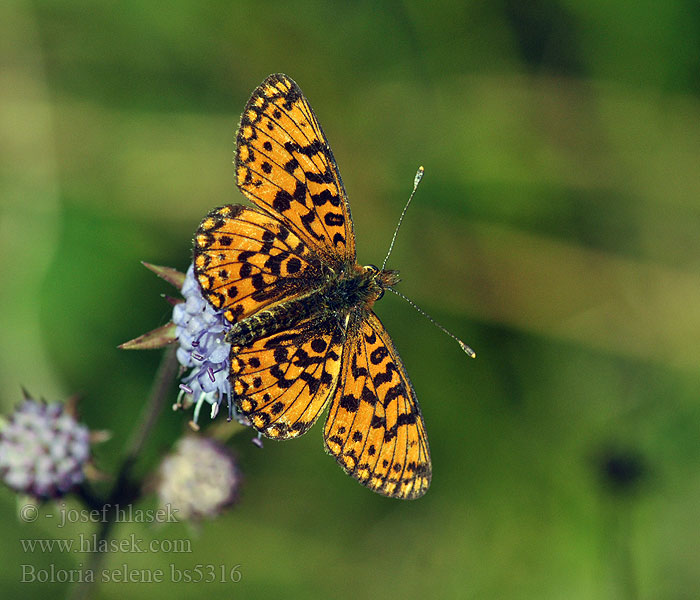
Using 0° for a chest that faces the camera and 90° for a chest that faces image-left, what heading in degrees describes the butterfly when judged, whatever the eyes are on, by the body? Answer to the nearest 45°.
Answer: approximately 270°

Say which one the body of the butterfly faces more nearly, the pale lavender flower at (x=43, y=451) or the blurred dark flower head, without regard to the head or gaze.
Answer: the blurred dark flower head

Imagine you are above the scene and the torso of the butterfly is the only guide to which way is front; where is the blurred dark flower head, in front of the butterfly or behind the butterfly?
in front
